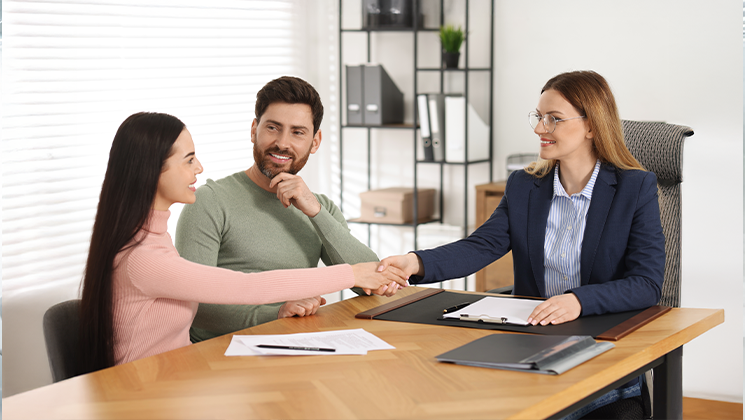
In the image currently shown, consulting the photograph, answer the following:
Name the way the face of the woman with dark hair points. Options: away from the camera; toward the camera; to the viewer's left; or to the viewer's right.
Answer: to the viewer's right

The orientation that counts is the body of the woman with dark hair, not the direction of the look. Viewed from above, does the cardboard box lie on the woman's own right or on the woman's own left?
on the woman's own left

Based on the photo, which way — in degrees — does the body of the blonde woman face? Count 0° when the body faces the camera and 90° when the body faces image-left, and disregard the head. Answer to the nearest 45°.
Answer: approximately 45°

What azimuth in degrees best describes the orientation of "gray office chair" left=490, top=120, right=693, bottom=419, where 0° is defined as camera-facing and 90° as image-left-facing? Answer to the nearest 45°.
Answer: approximately 45°

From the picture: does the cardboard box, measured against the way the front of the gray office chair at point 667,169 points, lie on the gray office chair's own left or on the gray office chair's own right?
on the gray office chair's own right

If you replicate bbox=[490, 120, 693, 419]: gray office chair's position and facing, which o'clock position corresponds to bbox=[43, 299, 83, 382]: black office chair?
bbox=[43, 299, 83, 382]: black office chair is roughly at 12 o'clock from bbox=[490, 120, 693, 419]: gray office chair.

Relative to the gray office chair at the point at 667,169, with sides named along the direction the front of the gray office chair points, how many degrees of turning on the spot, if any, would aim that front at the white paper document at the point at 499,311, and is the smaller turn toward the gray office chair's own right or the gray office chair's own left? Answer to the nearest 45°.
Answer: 0° — it already faces it

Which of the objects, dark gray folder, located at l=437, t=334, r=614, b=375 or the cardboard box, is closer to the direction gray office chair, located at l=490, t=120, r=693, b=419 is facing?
the dark gray folder

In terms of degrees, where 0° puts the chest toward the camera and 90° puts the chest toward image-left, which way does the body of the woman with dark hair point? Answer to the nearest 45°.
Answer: approximately 270°
